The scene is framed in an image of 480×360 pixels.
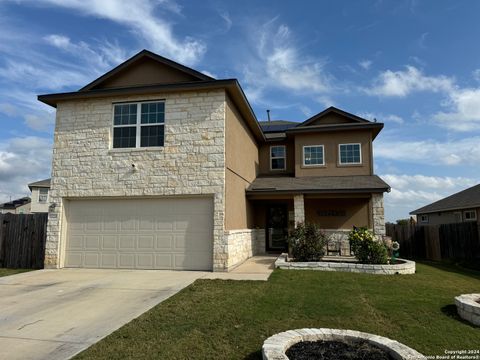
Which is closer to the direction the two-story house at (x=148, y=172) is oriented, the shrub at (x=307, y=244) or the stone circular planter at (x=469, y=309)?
the stone circular planter

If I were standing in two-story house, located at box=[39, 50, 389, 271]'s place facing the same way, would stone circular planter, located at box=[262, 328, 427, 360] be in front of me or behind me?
in front

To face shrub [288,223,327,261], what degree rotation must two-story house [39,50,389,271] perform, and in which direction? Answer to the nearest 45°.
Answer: approximately 90° to its left

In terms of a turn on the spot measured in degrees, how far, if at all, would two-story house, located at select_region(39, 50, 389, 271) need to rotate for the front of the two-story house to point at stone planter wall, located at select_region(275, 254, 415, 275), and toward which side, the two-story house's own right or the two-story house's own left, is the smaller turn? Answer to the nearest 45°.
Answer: approximately 90° to the two-story house's own left

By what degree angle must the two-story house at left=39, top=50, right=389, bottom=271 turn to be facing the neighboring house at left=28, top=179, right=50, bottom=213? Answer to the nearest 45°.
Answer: approximately 135° to its right

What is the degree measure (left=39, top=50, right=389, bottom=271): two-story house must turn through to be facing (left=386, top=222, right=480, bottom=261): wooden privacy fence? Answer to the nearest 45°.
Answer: approximately 90° to its left

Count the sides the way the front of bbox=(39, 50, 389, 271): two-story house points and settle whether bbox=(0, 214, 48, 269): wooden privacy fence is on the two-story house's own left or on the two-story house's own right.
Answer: on the two-story house's own right

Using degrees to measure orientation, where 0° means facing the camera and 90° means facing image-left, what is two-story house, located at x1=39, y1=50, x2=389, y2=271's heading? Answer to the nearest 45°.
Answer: approximately 0°

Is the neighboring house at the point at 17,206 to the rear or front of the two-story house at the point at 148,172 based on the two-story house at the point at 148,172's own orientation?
to the rear

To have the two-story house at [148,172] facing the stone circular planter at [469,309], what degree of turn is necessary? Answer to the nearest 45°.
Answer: approximately 45° to its left
